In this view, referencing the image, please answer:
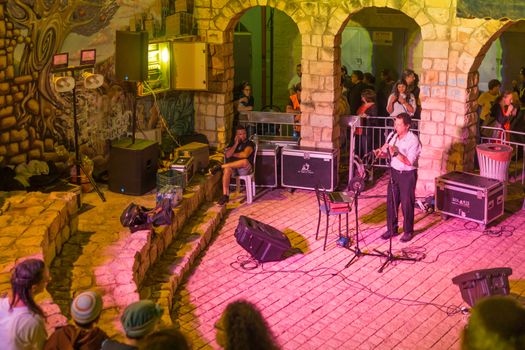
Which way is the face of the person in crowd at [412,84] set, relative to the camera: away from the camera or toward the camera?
toward the camera

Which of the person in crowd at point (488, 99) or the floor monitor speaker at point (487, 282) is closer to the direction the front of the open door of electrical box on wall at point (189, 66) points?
the floor monitor speaker

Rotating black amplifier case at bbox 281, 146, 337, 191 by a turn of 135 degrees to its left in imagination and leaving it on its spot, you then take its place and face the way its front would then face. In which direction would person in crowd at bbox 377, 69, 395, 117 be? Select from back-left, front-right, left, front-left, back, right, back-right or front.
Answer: front

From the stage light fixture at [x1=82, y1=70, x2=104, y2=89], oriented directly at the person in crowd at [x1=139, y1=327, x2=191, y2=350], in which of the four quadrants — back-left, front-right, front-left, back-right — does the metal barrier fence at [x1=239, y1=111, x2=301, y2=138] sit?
back-left

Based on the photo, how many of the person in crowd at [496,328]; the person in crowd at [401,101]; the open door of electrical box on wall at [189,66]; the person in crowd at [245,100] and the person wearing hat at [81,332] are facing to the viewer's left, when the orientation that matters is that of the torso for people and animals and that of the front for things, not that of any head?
0

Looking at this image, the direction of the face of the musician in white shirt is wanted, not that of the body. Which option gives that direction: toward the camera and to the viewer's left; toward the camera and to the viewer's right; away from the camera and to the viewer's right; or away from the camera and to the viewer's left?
toward the camera and to the viewer's left

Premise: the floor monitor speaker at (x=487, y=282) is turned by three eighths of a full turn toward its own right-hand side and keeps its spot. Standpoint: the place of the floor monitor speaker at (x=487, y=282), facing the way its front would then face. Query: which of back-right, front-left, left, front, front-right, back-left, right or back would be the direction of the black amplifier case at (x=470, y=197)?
left

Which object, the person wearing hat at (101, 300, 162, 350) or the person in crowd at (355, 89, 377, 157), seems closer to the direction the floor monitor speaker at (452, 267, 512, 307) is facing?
the person in crowd

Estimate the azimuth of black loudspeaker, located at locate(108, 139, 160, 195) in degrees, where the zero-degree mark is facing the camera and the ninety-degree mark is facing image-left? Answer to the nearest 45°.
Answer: approximately 45°

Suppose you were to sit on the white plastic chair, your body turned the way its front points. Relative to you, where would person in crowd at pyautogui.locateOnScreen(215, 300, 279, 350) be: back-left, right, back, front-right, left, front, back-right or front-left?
front-left

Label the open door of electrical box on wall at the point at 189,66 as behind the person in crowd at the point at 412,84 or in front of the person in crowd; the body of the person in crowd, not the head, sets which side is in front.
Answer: in front

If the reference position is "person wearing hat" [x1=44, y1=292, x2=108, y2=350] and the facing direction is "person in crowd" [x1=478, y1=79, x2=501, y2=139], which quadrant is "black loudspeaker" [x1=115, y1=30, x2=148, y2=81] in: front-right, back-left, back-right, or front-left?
front-left

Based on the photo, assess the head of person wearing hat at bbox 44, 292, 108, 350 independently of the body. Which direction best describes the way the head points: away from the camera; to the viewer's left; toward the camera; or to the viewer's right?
away from the camera

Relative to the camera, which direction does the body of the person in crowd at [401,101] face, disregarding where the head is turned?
toward the camera

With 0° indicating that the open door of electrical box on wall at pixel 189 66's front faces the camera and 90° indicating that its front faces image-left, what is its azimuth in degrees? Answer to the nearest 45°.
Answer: approximately 0°

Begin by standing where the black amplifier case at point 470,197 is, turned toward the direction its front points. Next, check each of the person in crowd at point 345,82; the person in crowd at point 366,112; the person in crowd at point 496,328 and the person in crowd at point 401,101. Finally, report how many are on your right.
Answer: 3

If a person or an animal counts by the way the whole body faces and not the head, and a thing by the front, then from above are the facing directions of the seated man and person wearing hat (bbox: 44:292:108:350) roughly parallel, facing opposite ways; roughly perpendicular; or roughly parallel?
roughly parallel, facing opposite ways

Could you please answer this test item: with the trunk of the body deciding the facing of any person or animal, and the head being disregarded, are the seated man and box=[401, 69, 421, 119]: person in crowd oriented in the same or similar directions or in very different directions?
same or similar directions
